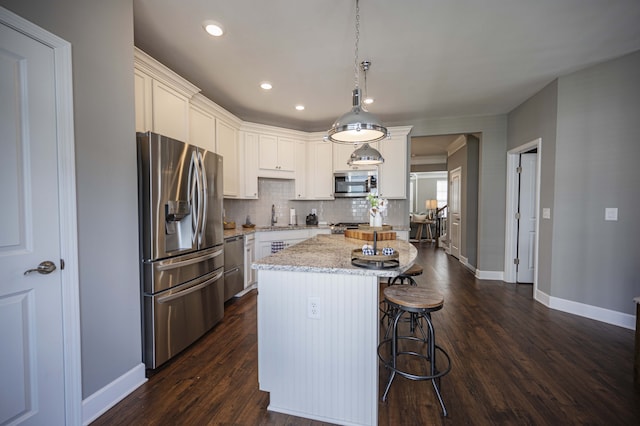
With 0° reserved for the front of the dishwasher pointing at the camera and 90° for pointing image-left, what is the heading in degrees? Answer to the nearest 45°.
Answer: approximately 315°

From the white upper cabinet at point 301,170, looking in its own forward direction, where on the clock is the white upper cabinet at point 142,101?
the white upper cabinet at point 142,101 is roughly at 1 o'clock from the white upper cabinet at point 301,170.

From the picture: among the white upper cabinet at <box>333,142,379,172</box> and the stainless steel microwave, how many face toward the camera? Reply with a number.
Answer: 2

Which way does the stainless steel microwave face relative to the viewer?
toward the camera

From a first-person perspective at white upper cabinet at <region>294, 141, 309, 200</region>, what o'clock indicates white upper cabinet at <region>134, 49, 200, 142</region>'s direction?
white upper cabinet at <region>134, 49, 200, 142</region> is roughly at 1 o'clock from white upper cabinet at <region>294, 141, 309, 200</region>.

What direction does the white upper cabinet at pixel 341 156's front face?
toward the camera

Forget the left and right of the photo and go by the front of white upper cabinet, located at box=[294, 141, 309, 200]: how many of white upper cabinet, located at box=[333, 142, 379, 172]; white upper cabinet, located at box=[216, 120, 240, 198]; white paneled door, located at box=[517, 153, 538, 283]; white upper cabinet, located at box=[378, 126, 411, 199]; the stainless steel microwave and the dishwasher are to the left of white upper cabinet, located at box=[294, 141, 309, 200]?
4

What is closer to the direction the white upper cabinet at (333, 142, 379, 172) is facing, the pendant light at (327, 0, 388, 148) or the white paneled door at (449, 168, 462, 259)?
the pendant light

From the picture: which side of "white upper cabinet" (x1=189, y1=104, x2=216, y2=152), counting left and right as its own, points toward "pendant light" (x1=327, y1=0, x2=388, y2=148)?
front

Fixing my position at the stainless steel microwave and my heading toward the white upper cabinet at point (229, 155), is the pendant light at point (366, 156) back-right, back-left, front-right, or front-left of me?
front-left

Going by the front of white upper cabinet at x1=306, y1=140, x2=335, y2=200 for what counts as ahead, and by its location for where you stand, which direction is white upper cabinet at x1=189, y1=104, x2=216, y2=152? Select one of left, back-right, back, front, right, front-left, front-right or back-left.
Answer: front-right

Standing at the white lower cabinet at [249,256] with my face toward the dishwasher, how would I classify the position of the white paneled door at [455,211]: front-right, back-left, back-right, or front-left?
back-left

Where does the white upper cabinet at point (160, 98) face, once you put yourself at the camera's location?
facing the viewer and to the right of the viewer

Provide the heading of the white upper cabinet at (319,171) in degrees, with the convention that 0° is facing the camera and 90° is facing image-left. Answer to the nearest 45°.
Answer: approximately 0°
